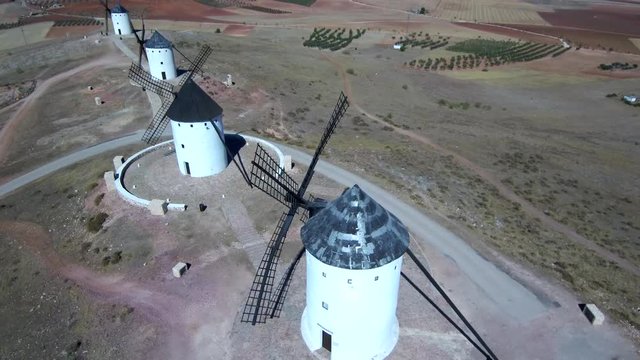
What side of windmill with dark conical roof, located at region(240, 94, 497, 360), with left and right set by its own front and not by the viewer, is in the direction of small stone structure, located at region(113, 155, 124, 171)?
front

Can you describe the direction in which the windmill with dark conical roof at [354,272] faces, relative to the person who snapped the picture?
facing away from the viewer and to the left of the viewer

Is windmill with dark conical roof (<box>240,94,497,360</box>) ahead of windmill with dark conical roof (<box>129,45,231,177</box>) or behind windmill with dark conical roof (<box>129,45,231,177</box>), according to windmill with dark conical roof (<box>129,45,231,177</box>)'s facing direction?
behind

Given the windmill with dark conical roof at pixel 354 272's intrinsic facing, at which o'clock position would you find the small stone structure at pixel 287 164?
The small stone structure is roughly at 1 o'clock from the windmill with dark conical roof.

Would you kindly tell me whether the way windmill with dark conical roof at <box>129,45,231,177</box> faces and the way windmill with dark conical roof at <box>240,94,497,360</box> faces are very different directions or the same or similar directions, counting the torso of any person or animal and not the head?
same or similar directions

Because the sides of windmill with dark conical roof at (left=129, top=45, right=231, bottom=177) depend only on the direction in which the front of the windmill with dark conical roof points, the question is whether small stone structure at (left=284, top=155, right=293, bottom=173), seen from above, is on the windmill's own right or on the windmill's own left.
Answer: on the windmill's own right

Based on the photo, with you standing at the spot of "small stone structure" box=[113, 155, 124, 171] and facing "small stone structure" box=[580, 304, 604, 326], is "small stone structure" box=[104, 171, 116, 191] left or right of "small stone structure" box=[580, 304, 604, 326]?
right

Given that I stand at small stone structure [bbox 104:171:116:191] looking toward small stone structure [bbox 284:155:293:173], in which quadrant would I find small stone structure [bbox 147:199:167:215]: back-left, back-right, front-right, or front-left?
front-right

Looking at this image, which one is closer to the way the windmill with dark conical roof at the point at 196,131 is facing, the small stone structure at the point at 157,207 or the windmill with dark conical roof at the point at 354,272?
the small stone structure

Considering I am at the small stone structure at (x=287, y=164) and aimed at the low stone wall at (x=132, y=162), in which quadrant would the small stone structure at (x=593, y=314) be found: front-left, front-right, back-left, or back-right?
back-left

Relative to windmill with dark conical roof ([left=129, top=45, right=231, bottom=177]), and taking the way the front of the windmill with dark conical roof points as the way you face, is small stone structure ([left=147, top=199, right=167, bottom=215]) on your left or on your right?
on your left

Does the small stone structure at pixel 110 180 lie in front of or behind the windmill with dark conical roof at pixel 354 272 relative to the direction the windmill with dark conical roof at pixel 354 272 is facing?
in front

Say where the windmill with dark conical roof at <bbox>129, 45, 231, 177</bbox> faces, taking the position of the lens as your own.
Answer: facing away from the viewer and to the left of the viewer

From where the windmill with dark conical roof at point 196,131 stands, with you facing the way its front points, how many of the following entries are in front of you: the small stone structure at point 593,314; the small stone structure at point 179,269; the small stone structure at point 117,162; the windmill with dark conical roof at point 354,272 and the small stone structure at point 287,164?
1

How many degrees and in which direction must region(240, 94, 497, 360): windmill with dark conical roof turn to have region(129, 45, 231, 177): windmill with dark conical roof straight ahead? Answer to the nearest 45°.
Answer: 0° — it already faces it
